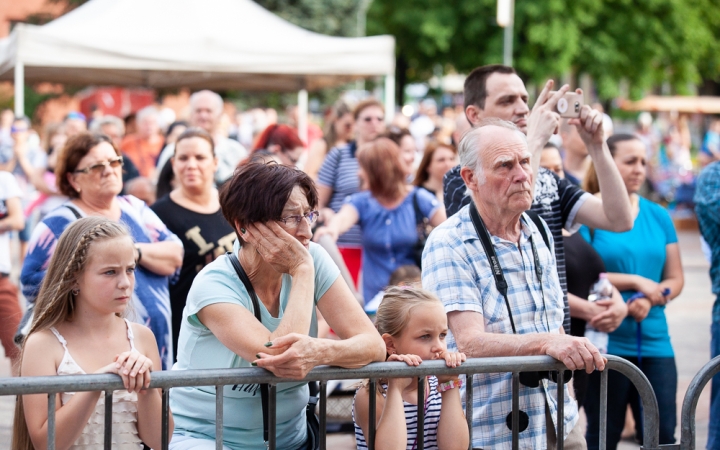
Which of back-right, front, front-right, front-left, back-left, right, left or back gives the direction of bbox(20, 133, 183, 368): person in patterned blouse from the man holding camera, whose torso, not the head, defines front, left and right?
back-right

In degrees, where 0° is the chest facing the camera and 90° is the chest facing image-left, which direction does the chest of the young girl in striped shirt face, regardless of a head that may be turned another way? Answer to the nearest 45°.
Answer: approximately 315°

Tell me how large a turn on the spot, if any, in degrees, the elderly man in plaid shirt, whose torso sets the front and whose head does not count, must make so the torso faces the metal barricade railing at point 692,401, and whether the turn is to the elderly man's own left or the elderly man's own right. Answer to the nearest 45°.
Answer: approximately 45° to the elderly man's own left

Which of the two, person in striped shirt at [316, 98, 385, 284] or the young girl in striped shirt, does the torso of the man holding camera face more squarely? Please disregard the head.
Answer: the young girl in striped shirt

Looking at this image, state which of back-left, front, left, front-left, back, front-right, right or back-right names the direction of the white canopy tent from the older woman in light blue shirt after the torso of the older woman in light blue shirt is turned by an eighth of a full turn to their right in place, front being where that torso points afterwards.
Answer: back
